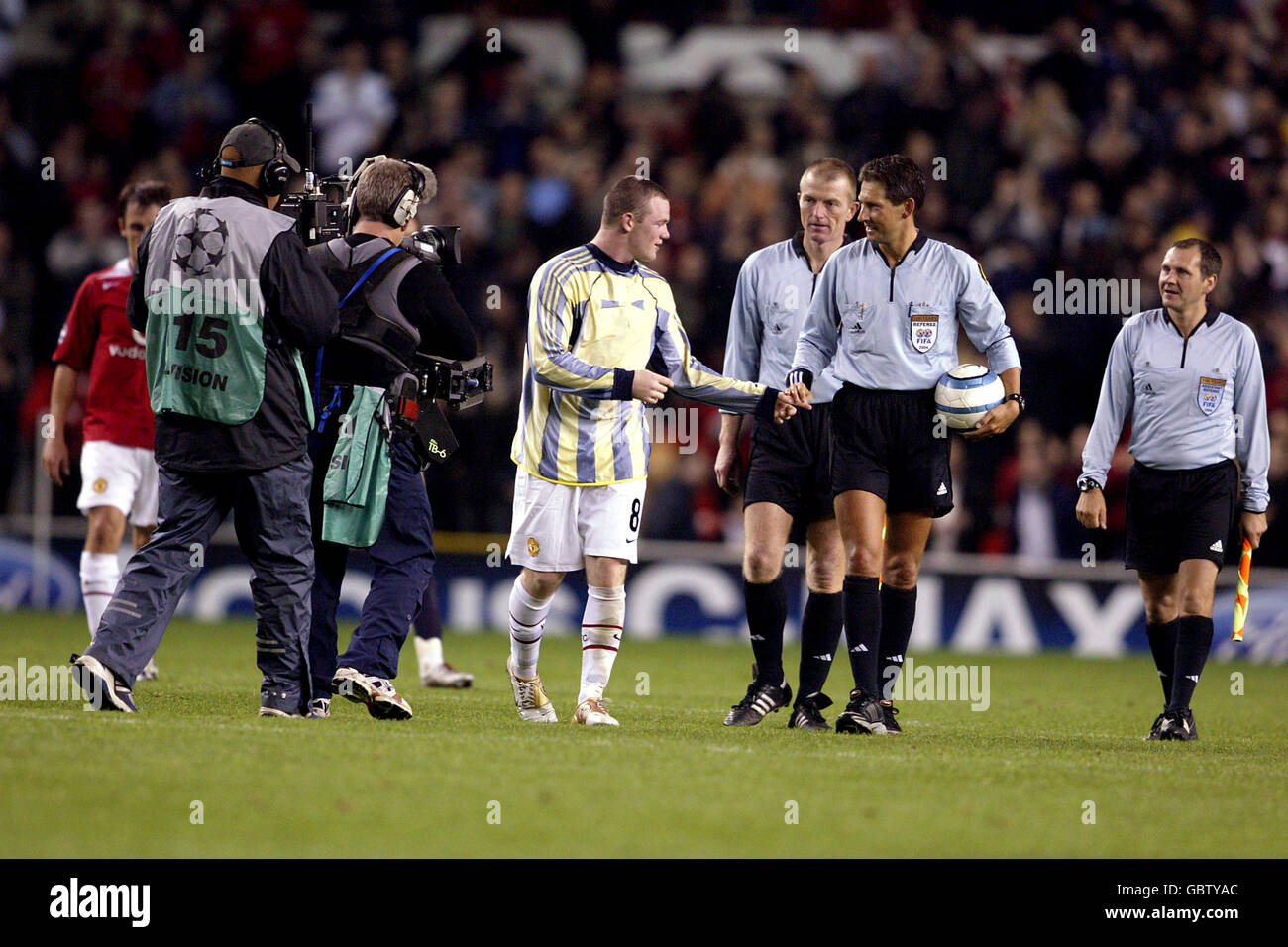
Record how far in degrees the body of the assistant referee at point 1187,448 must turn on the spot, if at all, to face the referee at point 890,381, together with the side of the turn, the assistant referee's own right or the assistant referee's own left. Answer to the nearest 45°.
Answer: approximately 45° to the assistant referee's own right

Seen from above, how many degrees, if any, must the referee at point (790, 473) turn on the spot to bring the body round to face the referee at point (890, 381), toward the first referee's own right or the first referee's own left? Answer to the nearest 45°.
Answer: approximately 45° to the first referee's own left

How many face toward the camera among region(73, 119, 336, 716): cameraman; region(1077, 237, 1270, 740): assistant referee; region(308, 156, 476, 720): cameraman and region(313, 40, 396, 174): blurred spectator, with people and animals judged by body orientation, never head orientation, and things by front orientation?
2

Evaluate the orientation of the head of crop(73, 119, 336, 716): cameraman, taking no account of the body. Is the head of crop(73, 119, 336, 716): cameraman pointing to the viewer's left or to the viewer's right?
to the viewer's right

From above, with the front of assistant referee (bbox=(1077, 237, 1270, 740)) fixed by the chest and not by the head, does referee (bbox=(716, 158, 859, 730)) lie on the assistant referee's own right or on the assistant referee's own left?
on the assistant referee's own right

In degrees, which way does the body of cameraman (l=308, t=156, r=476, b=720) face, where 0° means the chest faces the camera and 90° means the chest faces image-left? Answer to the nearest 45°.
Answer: approximately 225°

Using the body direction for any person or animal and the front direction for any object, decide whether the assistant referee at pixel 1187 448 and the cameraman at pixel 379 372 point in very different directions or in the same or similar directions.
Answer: very different directions

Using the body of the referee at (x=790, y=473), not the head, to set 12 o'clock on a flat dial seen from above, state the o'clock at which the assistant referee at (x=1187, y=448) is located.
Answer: The assistant referee is roughly at 9 o'clock from the referee.

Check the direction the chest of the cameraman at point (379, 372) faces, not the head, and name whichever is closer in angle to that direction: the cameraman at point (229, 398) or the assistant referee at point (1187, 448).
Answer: the assistant referee

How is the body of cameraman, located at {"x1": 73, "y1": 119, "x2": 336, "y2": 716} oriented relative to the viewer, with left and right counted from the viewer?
facing away from the viewer and to the right of the viewer
